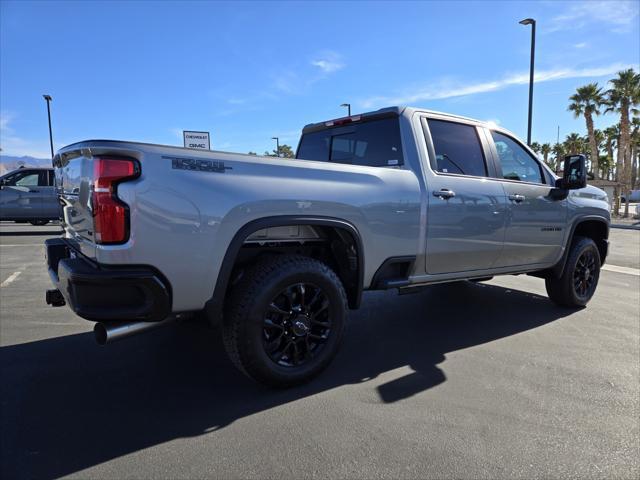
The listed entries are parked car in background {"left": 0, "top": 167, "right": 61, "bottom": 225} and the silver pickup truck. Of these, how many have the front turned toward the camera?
0

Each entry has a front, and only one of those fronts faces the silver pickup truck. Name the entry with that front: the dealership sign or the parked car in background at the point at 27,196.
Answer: the dealership sign

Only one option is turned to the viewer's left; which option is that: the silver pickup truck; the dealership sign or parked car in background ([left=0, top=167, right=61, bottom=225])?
the parked car in background

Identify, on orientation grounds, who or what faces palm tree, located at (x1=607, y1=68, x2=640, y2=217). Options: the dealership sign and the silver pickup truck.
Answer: the silver pickup truck

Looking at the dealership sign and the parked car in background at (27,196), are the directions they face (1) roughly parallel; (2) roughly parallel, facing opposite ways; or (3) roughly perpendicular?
roughly perpendicular

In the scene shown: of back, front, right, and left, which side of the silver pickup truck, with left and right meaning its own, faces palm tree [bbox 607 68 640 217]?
front

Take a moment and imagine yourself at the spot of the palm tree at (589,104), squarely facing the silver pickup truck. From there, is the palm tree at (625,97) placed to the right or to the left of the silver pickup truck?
left

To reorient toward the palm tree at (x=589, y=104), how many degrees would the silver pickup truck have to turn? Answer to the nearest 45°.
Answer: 0° — it already faces it

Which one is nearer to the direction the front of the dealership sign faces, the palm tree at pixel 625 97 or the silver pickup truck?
the silver pickup truck

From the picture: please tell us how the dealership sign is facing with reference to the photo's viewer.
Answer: facing the viewer

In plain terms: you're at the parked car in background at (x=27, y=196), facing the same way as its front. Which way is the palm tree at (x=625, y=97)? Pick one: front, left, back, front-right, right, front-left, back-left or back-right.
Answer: back

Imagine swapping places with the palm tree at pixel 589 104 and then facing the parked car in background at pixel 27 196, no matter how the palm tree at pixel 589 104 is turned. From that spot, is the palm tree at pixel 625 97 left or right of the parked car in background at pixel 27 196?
left

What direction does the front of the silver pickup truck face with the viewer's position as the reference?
facing away from the viewer and to the right of the viewer

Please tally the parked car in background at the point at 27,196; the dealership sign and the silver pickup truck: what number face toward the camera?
1

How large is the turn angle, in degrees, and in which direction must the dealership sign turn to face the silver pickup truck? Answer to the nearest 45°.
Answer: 0° — it already faces it

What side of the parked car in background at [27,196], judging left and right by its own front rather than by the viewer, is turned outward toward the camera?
left

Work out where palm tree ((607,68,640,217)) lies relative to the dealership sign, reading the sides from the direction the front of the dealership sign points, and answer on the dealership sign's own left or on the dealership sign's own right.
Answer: on the dealership sign's own left

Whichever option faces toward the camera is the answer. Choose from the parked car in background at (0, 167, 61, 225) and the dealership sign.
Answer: the dealership sign
